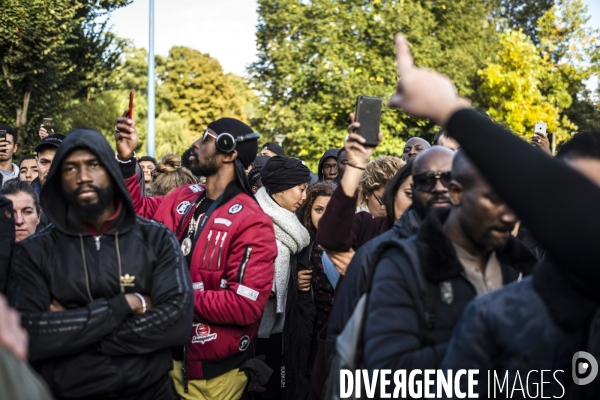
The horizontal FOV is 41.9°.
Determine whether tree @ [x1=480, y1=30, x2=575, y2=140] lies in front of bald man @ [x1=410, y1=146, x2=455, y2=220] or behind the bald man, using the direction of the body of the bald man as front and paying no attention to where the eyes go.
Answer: behind

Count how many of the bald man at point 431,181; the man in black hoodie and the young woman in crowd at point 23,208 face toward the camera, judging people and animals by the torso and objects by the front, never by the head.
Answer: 3

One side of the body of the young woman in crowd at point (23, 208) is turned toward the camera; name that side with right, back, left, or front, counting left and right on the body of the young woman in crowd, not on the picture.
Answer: front

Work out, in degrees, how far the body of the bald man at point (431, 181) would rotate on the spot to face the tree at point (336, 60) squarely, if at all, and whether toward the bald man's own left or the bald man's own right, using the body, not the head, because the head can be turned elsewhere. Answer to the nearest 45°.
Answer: approximately 180°

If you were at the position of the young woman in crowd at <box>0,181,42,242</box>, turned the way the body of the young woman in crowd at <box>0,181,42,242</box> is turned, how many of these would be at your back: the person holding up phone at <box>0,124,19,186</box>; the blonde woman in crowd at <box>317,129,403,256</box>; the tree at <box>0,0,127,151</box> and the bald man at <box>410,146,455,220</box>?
2

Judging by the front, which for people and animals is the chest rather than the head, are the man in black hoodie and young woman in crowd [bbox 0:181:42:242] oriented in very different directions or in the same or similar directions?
same or similar directions

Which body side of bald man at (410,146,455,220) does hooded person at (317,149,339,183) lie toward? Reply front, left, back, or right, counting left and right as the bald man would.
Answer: back

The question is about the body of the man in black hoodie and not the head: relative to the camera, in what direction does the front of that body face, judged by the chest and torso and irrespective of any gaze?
toward the camera
